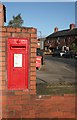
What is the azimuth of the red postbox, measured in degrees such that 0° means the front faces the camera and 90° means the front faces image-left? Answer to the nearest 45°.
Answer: approximately 0°
